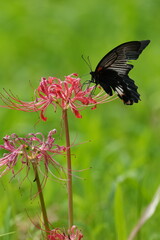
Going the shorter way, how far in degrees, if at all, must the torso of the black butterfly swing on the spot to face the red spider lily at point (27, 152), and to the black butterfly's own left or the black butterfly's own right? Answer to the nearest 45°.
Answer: approximately 45° to the black butterfly's own left

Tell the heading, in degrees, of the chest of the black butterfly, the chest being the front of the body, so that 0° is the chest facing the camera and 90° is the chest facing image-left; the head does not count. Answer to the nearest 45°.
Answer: approximately 90°
